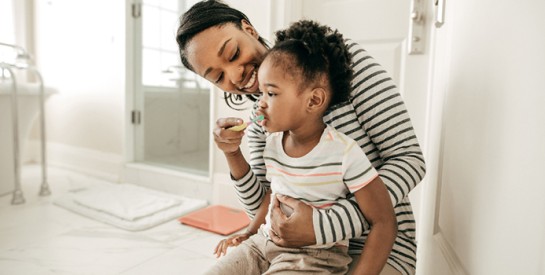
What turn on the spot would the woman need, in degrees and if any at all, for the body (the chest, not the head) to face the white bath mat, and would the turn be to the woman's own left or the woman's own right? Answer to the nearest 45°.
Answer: approximately 90° to the woman's own right

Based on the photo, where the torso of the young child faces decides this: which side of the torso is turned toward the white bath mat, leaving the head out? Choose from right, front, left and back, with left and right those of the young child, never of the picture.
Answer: right

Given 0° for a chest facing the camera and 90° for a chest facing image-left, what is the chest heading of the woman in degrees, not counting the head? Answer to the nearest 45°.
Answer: approximately 45°

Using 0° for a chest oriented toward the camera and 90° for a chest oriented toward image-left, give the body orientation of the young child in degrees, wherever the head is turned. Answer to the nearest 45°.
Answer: approximately 45°
